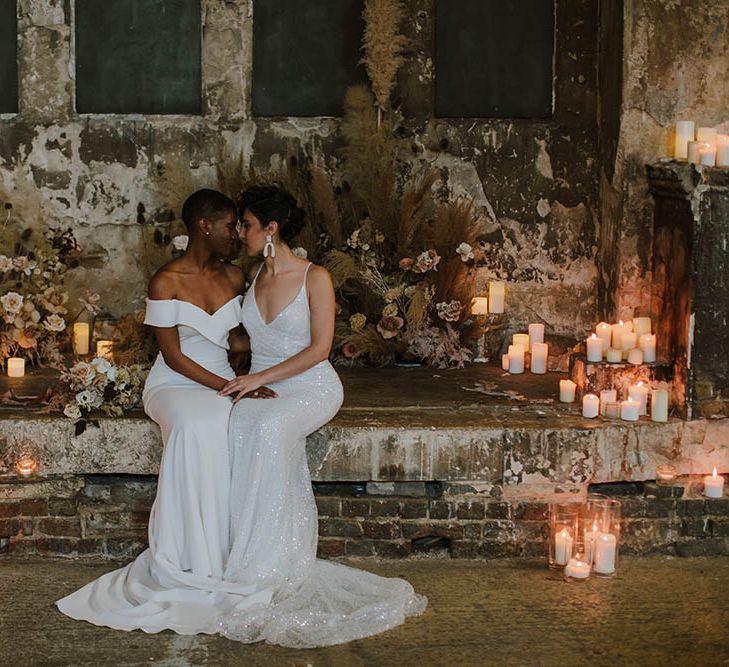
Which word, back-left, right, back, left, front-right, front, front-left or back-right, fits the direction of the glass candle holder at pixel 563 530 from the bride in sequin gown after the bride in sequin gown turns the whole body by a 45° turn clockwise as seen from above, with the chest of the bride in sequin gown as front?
back

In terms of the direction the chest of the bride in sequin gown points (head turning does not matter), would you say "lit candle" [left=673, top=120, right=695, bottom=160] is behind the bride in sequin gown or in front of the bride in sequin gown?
behind

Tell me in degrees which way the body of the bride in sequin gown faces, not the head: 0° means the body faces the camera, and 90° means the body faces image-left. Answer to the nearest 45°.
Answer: approximately 45°

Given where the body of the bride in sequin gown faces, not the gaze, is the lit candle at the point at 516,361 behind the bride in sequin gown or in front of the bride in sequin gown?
behind

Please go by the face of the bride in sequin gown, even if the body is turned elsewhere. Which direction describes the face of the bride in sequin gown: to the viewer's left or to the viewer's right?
to the viewer's left

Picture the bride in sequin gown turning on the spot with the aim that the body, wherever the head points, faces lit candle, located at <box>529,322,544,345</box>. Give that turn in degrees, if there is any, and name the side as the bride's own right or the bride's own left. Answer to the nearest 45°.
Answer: approximately 180°

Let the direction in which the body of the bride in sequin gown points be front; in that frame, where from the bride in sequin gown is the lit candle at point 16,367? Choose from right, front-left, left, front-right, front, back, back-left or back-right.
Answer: right

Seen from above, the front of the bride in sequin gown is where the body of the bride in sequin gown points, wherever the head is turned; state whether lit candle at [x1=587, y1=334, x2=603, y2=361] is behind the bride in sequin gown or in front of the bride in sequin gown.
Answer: behind

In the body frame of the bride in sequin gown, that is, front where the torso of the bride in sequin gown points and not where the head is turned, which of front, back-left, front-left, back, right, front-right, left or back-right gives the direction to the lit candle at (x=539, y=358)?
back

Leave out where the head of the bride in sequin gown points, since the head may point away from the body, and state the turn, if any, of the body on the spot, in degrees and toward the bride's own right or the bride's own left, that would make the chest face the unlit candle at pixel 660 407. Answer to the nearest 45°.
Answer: approximately 135° to the bride's own left

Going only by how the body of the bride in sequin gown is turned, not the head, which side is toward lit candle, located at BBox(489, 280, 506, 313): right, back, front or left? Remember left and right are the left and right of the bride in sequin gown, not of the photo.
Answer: back
